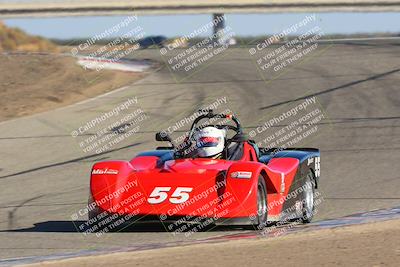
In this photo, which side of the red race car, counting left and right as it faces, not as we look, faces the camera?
front
